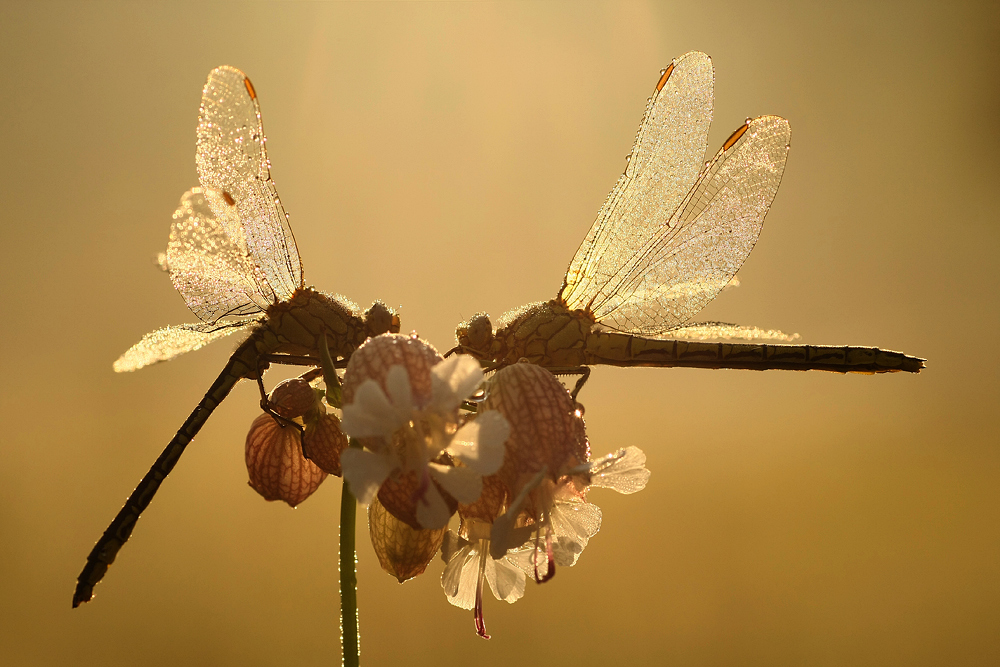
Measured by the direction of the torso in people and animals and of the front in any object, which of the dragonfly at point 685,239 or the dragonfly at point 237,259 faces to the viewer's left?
the dragonfly at point 685,239

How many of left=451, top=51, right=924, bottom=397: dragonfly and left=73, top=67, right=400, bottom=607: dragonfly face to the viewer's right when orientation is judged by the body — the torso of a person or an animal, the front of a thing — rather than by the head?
1

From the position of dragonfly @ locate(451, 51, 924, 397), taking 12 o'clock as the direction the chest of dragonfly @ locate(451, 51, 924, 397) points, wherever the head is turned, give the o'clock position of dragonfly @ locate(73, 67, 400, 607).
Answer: dragonfly @ locate(73, 67, 400, 607) is roughly at 11 o'clock from dragonfly @ locate(451, 51, 924, 397).

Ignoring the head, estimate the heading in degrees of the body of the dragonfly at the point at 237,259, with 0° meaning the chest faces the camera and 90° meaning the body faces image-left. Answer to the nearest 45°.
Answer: approximately 270°

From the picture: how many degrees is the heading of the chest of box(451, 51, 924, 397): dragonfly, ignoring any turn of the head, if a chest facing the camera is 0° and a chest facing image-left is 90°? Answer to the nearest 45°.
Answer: approximately 90°
